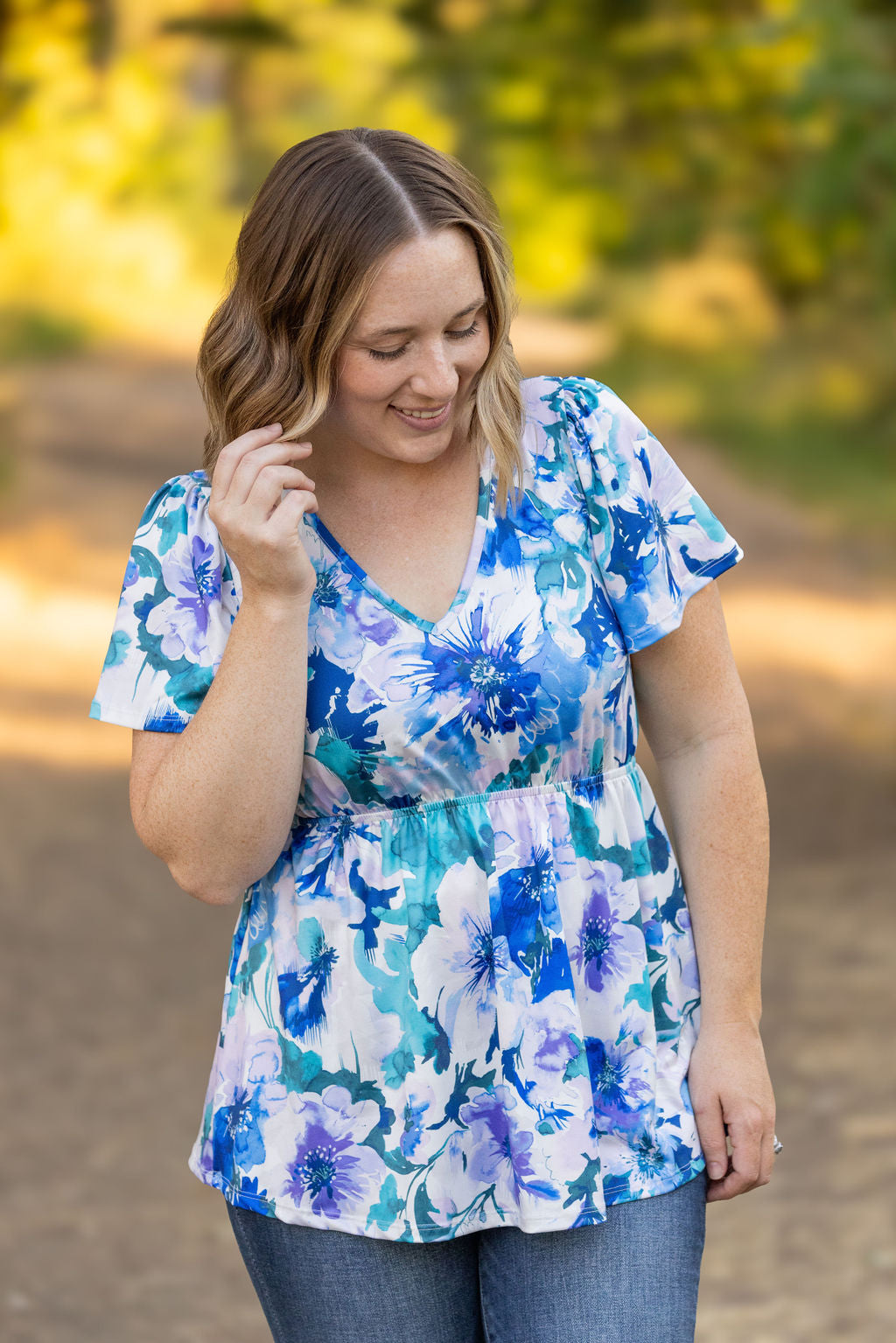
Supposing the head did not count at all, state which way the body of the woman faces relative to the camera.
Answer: toward the camera
